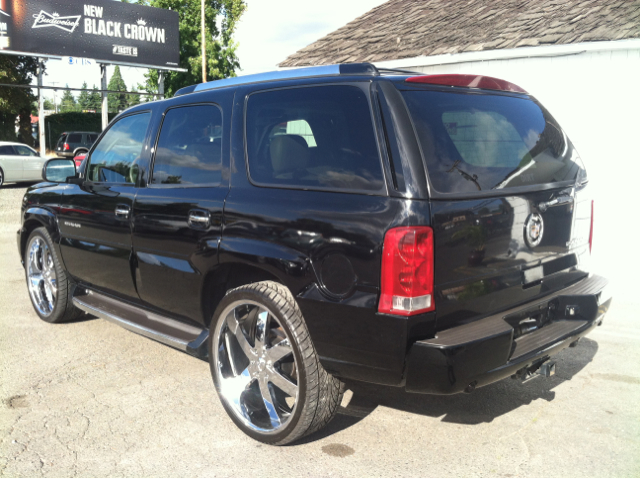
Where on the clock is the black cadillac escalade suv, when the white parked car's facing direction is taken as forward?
The black cadillac escalade suv is roughly at 3 o'clock from the white parked car.

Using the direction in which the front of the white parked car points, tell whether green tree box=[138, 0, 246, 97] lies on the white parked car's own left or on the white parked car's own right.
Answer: on the white parked car's own left

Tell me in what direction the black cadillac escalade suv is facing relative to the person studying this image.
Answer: facing away from the viewer and to the left of the viewer

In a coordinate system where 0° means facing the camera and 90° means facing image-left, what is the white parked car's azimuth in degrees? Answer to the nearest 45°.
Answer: approximately 270°

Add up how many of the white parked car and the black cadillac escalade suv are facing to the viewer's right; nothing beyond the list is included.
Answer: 1

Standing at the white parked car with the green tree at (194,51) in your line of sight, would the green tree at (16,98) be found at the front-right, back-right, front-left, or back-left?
front-left

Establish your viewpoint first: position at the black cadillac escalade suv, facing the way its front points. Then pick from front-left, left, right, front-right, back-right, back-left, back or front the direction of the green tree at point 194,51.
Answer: front-right

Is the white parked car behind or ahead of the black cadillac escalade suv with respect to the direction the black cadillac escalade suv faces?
ahead
